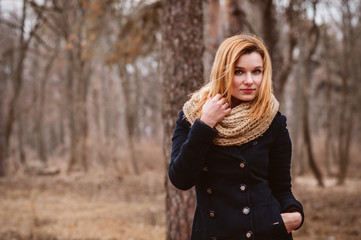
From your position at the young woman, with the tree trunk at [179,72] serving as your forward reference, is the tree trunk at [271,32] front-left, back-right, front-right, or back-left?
front-right

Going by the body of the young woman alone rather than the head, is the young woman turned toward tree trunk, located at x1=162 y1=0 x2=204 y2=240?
no

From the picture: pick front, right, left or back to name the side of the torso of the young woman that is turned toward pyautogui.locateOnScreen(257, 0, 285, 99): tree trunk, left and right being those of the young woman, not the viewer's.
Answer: back

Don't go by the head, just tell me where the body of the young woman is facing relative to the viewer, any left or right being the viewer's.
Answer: facing the viewer

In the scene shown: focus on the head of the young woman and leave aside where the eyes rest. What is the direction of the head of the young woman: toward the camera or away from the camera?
toward the camera

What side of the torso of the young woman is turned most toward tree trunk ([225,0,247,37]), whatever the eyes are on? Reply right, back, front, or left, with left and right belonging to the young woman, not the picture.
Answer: back
